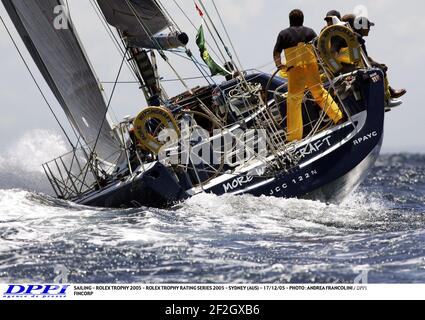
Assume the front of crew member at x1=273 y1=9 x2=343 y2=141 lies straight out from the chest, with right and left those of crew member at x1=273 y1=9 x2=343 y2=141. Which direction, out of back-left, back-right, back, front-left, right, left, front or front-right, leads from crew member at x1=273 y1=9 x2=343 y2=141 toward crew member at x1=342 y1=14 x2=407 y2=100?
front-right

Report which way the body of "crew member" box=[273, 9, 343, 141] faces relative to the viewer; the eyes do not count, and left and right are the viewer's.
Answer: facing away from the viewer

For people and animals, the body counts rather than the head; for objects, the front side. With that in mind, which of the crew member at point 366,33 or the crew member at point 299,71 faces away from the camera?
the crew member at point 299,71

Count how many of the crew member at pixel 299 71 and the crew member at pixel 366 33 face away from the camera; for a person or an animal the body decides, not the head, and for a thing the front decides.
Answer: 1
